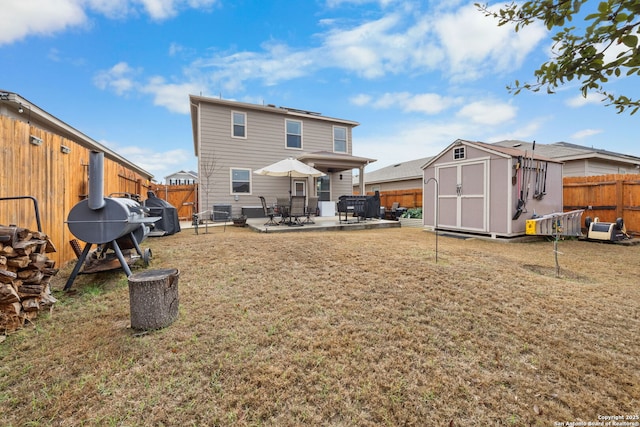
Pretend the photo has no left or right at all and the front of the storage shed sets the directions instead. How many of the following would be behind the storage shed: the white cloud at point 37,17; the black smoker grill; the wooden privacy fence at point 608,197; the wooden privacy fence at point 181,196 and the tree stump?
1

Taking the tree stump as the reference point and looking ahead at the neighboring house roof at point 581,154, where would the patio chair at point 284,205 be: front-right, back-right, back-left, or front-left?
front-left

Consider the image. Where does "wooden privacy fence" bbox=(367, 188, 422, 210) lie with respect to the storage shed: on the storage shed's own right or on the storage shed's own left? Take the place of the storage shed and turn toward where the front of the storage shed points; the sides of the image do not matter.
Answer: on the storage shed's own right

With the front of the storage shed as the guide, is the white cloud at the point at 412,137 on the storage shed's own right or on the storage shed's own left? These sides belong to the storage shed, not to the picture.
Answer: on the storage shed's own right

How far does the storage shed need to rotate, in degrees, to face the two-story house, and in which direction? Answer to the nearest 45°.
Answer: approximately 45° to its right

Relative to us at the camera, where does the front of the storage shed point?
facing the viewer and to the left of the viewer

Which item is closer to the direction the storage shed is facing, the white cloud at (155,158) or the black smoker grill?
the black smoker grill

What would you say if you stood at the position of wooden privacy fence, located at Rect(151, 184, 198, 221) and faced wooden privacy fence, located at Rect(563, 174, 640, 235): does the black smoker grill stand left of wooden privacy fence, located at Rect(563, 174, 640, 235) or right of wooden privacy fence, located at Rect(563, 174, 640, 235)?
right

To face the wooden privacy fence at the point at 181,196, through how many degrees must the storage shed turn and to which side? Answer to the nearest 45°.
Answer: approximately 45° to its right

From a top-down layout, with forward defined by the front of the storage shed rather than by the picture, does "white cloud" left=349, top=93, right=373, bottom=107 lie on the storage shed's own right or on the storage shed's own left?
on the storage shed's own right
